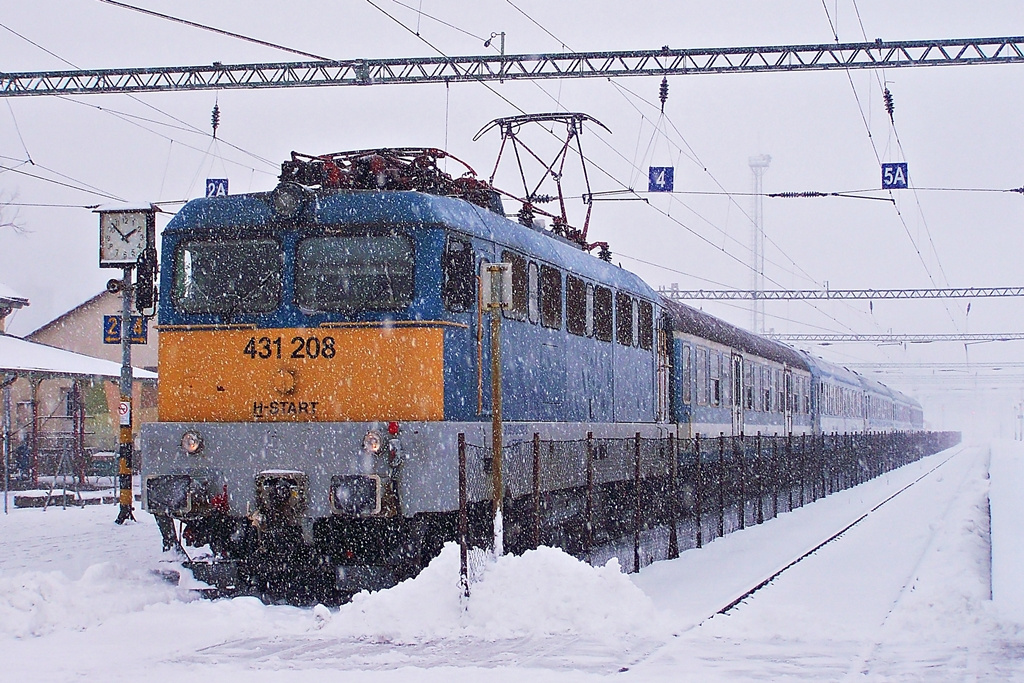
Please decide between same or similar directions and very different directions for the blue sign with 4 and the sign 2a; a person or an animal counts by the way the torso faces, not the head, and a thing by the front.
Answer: same or similar directions

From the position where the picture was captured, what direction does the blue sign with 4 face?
facing the viewer

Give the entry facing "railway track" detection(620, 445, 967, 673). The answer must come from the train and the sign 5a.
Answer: the sign 5a

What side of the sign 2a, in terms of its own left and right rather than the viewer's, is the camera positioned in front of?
front

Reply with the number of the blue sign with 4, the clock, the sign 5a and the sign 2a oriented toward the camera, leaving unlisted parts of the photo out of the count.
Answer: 4

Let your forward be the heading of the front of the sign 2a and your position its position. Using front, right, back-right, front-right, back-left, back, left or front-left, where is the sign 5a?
left

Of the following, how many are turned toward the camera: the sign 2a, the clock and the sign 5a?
3

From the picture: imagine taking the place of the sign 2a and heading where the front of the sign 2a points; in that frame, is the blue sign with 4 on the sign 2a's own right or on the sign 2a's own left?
on the sign 2a's own left

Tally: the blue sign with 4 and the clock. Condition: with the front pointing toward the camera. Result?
2

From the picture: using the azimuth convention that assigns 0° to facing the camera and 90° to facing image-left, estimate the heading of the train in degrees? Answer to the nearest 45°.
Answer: approximately 45°

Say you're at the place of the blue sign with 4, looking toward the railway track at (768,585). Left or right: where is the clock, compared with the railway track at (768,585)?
right

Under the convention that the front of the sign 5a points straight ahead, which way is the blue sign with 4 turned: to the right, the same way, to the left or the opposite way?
the same way
